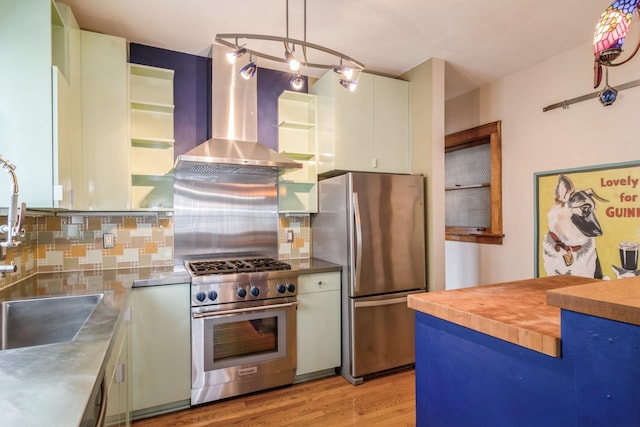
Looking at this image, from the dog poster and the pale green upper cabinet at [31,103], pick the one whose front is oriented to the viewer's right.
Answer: the pale green upper cabinet

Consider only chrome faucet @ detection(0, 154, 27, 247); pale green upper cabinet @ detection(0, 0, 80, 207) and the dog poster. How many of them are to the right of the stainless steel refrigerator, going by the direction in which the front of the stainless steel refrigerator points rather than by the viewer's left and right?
2

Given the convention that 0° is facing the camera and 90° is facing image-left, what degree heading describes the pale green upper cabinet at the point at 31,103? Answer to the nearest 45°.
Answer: approximately 270°

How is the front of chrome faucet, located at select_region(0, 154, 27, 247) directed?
to the viewer's right

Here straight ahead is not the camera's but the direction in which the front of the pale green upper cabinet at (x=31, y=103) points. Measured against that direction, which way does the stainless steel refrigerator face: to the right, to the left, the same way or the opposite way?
to the right

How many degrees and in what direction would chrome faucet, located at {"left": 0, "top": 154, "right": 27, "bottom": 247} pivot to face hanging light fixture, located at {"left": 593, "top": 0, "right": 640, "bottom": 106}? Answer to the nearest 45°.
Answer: approximately 45° to its right

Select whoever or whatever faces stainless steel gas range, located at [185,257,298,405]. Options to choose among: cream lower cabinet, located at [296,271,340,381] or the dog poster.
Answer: the dog poster

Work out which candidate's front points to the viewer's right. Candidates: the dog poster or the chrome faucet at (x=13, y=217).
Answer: the chrome faucet

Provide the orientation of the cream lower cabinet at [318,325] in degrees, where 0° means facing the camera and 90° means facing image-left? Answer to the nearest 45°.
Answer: approximately 315°

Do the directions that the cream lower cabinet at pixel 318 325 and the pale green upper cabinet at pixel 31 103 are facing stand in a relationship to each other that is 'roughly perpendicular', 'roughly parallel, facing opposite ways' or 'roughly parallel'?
roughly perpendicular

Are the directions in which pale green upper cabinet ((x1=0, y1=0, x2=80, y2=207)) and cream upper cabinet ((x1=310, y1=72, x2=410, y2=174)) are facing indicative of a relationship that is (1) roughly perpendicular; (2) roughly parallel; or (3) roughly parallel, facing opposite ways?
roughly perpendicular

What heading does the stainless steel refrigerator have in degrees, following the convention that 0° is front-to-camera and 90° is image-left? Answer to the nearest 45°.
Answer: approximately 315°

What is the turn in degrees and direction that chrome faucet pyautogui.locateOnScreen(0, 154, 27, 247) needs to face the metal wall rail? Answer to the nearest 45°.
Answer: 0° — it already faces it

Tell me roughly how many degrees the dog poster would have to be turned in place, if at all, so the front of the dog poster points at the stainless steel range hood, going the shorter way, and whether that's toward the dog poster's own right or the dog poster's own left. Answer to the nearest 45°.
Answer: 0° — it already faces it

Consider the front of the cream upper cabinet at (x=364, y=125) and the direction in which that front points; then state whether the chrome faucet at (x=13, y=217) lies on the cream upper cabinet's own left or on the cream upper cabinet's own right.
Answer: on the cream upper cabinet's own right

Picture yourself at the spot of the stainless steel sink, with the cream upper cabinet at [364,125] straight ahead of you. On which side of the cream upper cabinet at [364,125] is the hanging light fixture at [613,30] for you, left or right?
right

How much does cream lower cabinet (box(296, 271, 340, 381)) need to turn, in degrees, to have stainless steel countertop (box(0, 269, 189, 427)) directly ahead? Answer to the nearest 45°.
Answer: approximately 45° to its right

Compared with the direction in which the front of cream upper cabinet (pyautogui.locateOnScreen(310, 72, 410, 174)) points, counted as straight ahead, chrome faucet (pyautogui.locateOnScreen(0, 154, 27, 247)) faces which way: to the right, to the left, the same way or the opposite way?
to the left
